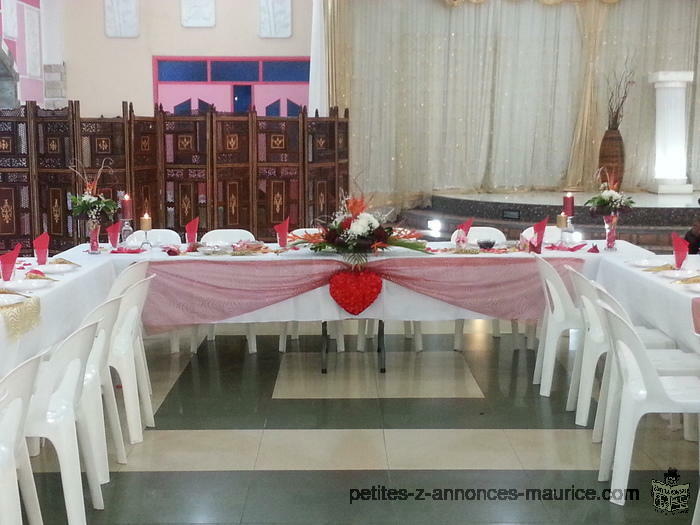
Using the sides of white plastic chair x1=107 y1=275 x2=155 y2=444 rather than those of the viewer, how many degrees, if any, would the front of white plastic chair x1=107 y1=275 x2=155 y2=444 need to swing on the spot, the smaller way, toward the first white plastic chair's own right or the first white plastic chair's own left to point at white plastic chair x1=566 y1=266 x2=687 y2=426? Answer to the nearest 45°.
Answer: approximately 180°

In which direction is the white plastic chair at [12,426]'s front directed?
to the viewer's left

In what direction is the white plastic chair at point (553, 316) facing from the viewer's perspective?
to the viewer's right

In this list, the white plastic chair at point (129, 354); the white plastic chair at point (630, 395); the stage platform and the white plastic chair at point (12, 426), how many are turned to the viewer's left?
2

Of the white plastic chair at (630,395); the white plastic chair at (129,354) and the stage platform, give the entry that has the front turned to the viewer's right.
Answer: the white plastic chair at (630,395)

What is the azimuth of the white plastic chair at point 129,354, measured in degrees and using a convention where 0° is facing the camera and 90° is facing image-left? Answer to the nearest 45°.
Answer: approximately 90°

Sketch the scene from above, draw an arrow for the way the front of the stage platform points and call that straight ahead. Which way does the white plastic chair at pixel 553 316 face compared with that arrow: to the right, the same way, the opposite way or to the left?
to the left

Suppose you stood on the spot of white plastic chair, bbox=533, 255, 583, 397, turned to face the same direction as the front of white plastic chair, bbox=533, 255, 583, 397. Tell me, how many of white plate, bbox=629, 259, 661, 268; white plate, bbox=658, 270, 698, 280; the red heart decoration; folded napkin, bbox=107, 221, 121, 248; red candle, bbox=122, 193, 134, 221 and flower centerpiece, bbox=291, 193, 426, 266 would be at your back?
4
